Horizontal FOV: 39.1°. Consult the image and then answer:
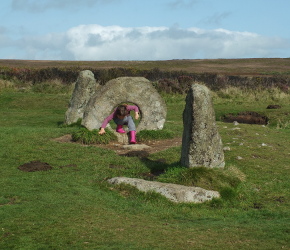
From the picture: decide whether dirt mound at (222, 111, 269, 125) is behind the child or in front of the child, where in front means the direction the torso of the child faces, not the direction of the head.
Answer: behind

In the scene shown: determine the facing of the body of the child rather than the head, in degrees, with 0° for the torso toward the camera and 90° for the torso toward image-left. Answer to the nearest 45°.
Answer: approximately 0°

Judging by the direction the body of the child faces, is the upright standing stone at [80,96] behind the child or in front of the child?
behind

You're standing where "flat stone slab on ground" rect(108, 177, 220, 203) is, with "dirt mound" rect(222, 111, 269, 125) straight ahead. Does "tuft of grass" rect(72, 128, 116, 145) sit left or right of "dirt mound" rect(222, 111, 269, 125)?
left

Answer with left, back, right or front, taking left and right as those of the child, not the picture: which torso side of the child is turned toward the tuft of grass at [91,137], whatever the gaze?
right
